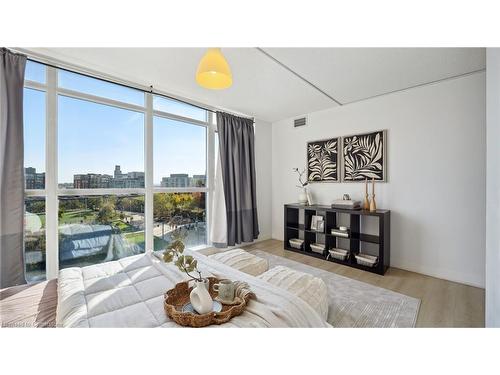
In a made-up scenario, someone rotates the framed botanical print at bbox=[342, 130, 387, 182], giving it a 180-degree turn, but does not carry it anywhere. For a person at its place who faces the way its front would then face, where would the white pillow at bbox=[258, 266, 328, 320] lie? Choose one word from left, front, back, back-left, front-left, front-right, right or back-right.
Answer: back-right

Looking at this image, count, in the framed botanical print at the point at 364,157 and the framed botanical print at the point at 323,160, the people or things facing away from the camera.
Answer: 0

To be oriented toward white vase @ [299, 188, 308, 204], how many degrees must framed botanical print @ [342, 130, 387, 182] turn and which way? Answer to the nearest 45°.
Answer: approximately 45° to its right

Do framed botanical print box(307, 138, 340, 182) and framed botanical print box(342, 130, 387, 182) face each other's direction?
no

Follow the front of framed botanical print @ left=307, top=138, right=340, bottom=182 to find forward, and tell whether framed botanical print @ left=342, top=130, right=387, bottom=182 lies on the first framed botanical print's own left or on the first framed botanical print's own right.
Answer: on the first framed botanical print's own left

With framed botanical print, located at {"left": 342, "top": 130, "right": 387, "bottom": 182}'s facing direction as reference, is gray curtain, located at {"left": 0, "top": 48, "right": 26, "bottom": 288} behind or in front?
in front

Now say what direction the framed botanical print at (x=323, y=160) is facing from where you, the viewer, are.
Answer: facing the viewer and to the left of the viewer

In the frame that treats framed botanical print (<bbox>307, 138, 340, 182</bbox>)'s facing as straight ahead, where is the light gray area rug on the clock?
The light gray area rug is roughly at 10 o'clock from the framed botanical print.

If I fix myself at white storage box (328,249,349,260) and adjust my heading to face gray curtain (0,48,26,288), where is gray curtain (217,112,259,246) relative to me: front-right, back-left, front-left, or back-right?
front-right

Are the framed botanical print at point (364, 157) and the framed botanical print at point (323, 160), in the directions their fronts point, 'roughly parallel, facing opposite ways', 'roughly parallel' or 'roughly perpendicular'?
roughly parallel

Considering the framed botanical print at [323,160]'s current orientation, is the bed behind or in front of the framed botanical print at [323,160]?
in front
